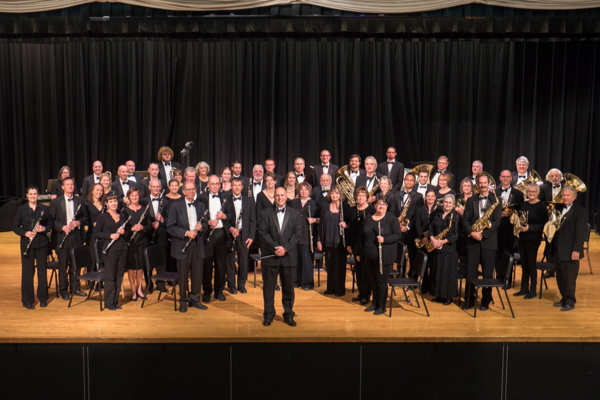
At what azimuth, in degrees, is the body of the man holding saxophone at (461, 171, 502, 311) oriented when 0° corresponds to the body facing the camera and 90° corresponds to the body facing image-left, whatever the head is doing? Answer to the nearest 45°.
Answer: approximately 0°
